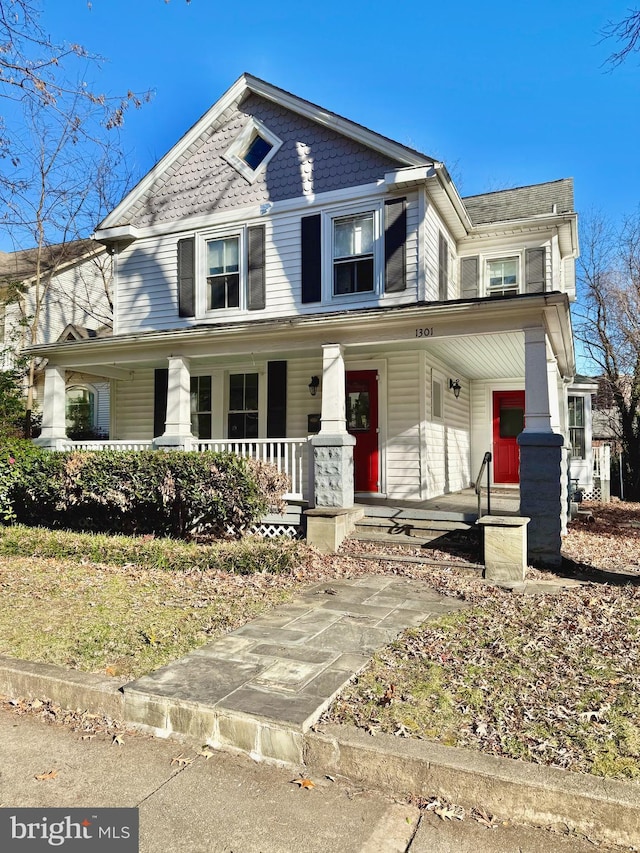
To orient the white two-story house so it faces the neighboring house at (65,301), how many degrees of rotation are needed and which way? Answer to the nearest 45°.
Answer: approximately 90° to its right

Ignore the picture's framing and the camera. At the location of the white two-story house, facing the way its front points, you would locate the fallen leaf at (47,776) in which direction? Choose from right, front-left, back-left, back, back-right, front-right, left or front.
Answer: front-left

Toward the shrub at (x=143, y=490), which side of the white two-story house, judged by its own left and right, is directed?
front

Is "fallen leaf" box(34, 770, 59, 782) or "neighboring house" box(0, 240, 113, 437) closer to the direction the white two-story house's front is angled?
the fallen leaf

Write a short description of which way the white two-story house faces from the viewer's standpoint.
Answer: facing the viewer and to the left of the viewer
